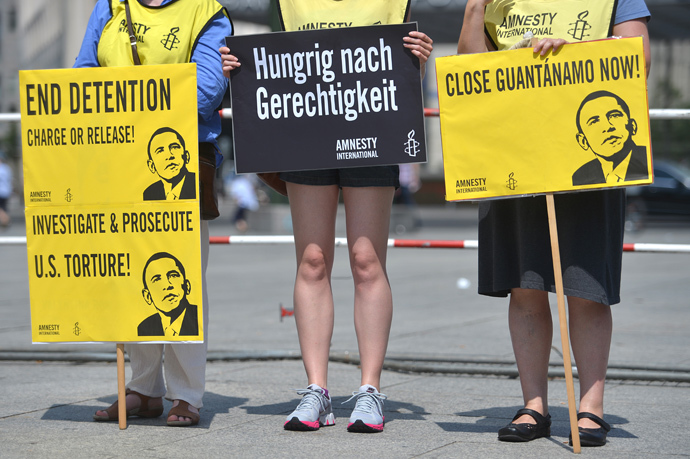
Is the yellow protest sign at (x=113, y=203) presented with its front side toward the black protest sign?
no

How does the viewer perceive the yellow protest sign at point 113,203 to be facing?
facing the viewer

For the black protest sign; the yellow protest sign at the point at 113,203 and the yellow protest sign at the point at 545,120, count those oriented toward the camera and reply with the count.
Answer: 3

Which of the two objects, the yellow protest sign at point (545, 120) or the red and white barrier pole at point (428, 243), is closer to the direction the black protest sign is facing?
the yellow protest sign

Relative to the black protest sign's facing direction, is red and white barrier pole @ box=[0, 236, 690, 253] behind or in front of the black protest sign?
behind

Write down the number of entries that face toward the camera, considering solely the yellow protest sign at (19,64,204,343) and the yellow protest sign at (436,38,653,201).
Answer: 2

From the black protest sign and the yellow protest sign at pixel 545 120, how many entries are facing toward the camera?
2

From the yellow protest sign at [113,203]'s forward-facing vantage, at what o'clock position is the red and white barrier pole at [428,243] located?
The red and white barrier pole is roughly at 8 o'clock from the yellow protest sign.

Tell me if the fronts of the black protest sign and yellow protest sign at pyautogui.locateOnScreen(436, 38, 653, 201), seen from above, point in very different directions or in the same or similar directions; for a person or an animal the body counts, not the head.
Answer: same or similar directions

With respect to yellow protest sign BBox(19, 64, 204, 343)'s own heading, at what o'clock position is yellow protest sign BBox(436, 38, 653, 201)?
yellow protest sign BBox(436, 38, 653, 201) is roughly at 10 o'clock from yellow protest sign BBox(19, 64, 204, 343).

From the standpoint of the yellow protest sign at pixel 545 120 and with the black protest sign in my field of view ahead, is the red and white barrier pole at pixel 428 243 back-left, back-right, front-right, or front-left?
front-right

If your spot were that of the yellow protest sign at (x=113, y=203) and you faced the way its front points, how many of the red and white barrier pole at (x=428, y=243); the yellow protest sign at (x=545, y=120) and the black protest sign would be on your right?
0

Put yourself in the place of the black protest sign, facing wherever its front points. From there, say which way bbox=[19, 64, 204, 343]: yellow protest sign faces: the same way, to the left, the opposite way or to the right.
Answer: the same way

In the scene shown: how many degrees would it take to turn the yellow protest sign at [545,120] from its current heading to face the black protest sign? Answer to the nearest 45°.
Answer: approximately 90° to its right

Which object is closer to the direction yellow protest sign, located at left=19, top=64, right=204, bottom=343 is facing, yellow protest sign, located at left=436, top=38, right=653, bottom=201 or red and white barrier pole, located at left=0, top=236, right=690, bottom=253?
the yellow protest sign

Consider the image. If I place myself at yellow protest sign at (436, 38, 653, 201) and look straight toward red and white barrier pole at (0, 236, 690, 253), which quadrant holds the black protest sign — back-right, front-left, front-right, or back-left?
front-left

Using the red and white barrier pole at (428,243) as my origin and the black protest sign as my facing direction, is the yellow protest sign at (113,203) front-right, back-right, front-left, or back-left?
front-right

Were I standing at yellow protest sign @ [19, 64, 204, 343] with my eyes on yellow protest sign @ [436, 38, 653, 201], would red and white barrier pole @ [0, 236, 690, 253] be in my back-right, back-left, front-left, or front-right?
front-left

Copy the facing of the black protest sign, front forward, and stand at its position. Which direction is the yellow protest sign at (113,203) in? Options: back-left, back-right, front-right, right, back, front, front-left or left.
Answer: right

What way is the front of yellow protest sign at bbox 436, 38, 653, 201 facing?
toward the camera
